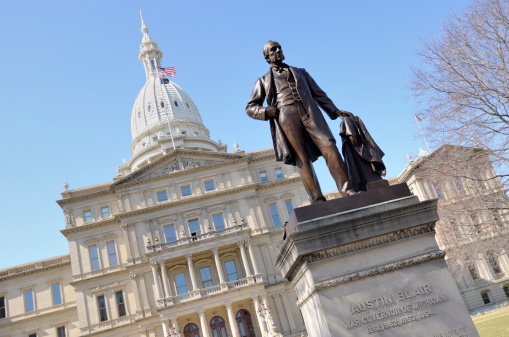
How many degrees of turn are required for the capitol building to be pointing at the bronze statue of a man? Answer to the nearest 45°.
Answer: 0° — it already faces it

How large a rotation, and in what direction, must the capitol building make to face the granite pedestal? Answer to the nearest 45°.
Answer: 0° — it already faces it

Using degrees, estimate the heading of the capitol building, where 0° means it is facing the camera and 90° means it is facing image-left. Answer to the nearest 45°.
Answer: approximately 0°
